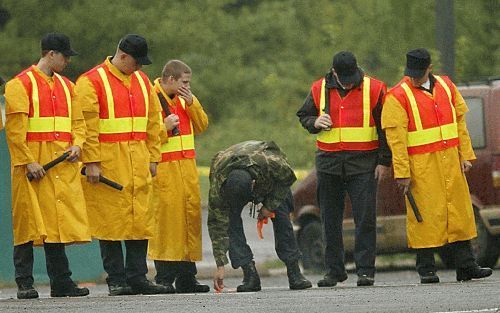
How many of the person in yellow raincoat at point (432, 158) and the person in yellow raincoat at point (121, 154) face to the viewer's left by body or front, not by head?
0

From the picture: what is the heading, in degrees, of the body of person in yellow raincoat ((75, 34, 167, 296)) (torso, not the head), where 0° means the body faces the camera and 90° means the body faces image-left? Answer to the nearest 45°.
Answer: approximately 315°

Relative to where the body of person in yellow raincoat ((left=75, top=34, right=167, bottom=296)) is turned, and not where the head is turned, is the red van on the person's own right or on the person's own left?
on the person's own left

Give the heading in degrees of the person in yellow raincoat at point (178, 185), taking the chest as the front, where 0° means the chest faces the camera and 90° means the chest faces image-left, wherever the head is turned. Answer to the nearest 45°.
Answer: approximately 315°

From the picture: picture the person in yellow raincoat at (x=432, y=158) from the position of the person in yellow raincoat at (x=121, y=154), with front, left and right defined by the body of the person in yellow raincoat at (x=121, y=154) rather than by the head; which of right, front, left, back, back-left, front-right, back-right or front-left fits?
front-left

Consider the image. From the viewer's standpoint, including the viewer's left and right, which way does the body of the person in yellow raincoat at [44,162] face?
facing the viewer and to the right of the viewer

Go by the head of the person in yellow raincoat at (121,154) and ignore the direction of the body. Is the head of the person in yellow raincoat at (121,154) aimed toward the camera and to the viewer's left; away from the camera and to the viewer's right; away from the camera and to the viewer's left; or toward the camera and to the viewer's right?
toward the camera and to the viewer's right

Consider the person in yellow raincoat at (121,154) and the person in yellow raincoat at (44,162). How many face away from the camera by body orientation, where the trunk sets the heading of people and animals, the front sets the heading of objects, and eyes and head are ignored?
0
